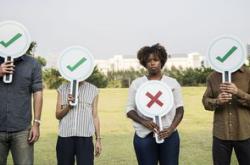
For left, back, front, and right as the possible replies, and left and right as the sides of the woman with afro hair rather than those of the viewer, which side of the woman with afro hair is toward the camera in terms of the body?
front

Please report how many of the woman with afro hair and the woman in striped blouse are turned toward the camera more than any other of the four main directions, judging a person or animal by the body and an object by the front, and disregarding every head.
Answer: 2

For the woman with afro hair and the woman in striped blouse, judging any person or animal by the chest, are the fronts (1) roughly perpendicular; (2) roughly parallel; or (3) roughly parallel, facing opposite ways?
roughly parallel

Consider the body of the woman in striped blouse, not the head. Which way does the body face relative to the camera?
toward the camera

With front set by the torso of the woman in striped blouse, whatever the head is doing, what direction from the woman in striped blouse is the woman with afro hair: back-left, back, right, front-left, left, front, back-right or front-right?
left

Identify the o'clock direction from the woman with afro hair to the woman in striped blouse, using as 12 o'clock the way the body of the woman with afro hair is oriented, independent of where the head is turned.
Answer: The woman in striped blouse is roughly at 3 o'clock from the woman with afro hair.
